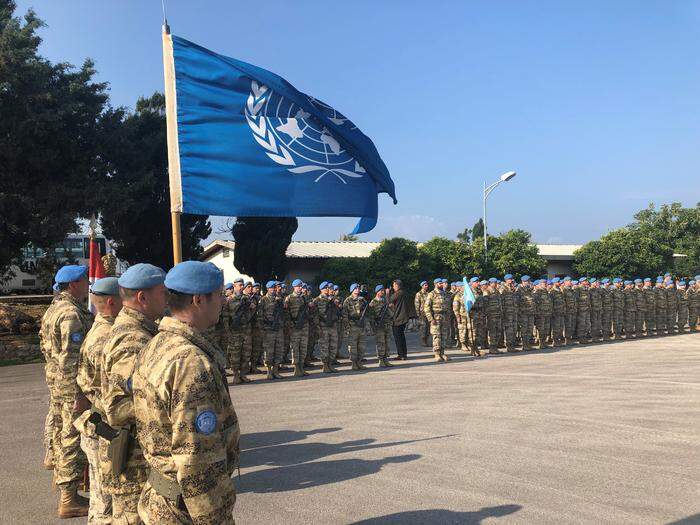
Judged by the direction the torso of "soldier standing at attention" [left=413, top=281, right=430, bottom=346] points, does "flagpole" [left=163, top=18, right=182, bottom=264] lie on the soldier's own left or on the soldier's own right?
on the soldier's own right

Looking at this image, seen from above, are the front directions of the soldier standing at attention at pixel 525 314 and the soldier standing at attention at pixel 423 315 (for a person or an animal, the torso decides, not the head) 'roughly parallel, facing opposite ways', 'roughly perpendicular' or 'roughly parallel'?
roughly parallel

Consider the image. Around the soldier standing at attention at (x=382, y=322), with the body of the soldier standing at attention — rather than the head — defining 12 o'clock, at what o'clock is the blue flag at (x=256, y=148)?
The blue flag is roughly at 2 o'clock from the soldier standing at attention.

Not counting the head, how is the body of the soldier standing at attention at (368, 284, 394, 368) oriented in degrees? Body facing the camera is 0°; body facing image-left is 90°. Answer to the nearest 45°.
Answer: approximately 315°

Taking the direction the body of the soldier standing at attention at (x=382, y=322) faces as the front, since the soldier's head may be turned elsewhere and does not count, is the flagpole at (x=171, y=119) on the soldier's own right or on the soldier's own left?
on the soldier's own right

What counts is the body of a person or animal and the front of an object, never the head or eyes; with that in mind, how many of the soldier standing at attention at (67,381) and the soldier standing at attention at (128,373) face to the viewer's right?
2

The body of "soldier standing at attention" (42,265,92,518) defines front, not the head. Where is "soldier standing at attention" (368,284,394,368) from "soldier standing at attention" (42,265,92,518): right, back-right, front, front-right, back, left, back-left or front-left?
front-left

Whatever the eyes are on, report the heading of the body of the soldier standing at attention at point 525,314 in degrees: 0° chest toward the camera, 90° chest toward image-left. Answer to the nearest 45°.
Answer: approximately 315°

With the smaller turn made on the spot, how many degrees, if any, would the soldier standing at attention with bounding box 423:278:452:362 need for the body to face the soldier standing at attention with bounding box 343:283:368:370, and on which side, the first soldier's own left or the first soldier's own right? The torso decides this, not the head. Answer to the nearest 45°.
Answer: approximately 90° to the first soldier's own right

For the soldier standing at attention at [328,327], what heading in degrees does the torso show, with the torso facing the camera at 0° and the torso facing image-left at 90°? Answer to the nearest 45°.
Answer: approximately 315°

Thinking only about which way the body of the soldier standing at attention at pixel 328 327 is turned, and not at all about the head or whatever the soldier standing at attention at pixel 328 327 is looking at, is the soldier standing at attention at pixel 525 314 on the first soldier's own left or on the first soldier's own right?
on the first soldier's own left

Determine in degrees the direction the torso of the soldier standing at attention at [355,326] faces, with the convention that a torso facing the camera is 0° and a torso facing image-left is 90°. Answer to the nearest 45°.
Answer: approximately 315°

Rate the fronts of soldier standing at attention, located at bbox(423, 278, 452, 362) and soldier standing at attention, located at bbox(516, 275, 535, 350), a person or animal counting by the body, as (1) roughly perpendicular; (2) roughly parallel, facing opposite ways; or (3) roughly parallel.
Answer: roughly parallel

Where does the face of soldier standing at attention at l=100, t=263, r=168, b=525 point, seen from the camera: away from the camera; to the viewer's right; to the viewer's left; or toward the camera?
to the viewer's right

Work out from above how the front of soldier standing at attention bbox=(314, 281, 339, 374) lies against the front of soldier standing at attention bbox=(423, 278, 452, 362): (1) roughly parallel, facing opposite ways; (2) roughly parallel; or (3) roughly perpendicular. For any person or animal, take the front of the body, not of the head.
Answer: roughly parallel

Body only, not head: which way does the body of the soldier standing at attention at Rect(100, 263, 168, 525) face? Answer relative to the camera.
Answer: to the viewer's right

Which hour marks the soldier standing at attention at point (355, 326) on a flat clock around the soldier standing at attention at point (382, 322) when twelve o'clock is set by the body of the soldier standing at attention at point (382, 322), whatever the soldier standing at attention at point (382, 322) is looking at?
the soldier standing at attention at point (355, 326) is roughly at 3 o'clock from the soldier standing at attention at point (382, 322).

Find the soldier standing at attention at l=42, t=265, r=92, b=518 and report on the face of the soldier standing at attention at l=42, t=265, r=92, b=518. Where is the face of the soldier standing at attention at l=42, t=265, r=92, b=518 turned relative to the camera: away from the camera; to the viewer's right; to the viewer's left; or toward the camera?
to the viewer's right
